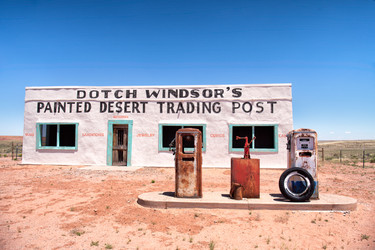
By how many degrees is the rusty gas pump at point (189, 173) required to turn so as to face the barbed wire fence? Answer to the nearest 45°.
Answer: approximately 135° to its left

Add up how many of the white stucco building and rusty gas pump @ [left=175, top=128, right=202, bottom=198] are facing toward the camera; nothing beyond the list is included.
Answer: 2

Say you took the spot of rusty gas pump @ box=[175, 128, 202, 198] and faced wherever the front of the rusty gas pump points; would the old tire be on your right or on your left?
on your left

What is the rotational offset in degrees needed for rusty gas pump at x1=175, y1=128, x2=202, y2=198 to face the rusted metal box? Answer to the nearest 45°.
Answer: approximately 90° to its left

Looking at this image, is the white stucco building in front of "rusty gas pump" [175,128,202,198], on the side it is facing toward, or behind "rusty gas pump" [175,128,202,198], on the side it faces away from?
behind

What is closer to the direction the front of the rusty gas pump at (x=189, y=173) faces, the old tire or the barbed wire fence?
the old tire

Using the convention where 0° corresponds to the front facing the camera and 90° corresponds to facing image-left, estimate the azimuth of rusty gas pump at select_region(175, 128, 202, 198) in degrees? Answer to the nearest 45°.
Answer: approximately 0°
